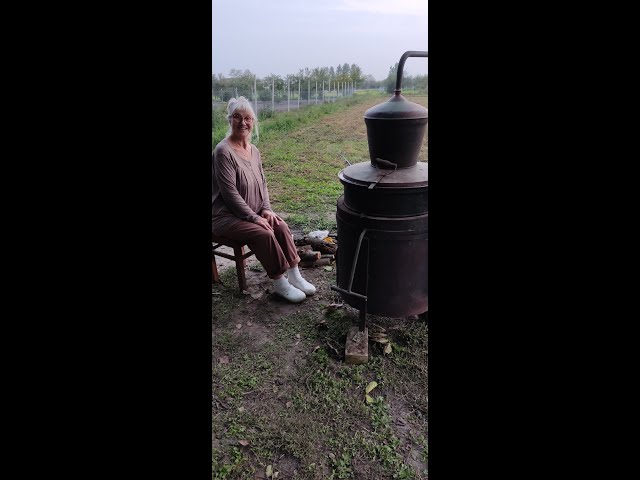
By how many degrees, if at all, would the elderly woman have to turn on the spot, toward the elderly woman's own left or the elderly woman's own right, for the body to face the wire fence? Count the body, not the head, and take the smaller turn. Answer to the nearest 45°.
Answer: approximately 135° to the elderly woman's own left

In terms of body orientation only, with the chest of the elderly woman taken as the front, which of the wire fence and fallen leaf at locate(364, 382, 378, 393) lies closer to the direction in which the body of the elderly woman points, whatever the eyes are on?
the fallen leaf

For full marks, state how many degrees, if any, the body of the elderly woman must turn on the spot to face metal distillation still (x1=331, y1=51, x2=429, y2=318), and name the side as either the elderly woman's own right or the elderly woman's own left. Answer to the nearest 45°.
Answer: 0° — they already face it

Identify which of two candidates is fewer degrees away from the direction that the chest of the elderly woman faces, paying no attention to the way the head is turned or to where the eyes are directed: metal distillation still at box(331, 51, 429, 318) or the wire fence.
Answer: the metal distillation still

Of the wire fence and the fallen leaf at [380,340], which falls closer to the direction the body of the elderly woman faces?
the fallen leaf

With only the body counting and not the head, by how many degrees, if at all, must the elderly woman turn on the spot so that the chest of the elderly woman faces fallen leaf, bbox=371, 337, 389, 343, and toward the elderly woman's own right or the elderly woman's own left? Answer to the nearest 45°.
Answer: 0° — they already face it

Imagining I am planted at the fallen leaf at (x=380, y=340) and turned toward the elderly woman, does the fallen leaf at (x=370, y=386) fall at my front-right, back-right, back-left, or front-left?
back-left

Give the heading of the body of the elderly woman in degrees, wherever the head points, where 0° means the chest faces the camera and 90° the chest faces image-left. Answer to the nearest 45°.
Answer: approximately 315°
